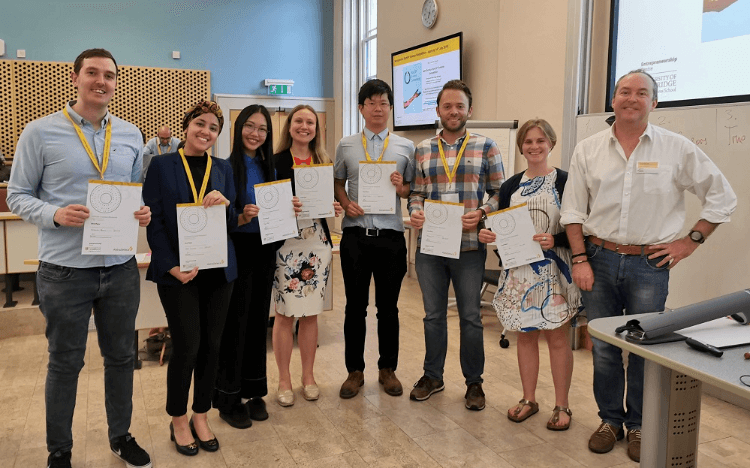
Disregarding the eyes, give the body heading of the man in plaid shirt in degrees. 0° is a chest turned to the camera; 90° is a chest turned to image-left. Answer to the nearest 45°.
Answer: approximately 0°

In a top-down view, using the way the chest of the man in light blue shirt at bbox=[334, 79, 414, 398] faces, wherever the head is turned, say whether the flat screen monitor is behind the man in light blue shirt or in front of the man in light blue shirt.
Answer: behind

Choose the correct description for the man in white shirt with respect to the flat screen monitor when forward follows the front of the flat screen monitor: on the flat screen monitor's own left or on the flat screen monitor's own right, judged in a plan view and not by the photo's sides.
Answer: on the flat screen monitor's own left

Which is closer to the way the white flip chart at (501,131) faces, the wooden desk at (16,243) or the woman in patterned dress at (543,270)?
the woman in patterned dress

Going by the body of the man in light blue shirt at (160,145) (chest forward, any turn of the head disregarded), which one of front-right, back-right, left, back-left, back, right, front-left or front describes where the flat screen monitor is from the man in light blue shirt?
left

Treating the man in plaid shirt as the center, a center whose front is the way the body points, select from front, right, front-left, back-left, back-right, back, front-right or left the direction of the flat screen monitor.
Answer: back

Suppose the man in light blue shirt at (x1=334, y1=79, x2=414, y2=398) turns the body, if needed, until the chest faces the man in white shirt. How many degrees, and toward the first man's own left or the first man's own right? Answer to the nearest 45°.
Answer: approximately 45° to the first man's own left

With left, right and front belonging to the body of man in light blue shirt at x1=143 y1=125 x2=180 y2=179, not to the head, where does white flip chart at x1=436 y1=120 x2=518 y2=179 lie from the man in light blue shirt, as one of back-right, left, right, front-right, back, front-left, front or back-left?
front-left

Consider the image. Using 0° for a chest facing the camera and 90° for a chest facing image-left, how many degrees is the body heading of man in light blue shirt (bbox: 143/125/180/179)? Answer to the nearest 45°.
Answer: approximately 0°

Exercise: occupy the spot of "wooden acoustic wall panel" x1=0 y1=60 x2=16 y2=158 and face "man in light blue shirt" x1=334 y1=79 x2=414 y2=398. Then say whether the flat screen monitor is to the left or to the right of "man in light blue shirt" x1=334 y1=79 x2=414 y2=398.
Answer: left

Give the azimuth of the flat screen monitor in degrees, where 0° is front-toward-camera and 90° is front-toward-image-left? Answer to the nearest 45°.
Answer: approximately 45°

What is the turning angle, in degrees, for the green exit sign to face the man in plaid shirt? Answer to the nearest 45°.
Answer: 0° — it already faces them

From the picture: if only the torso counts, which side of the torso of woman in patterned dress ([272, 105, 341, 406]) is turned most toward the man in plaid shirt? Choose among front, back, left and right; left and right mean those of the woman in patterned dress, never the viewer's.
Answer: left

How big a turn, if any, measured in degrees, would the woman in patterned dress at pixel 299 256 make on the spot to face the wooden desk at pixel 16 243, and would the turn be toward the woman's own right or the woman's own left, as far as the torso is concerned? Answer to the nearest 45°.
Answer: approximately 135° to the woman's own right
